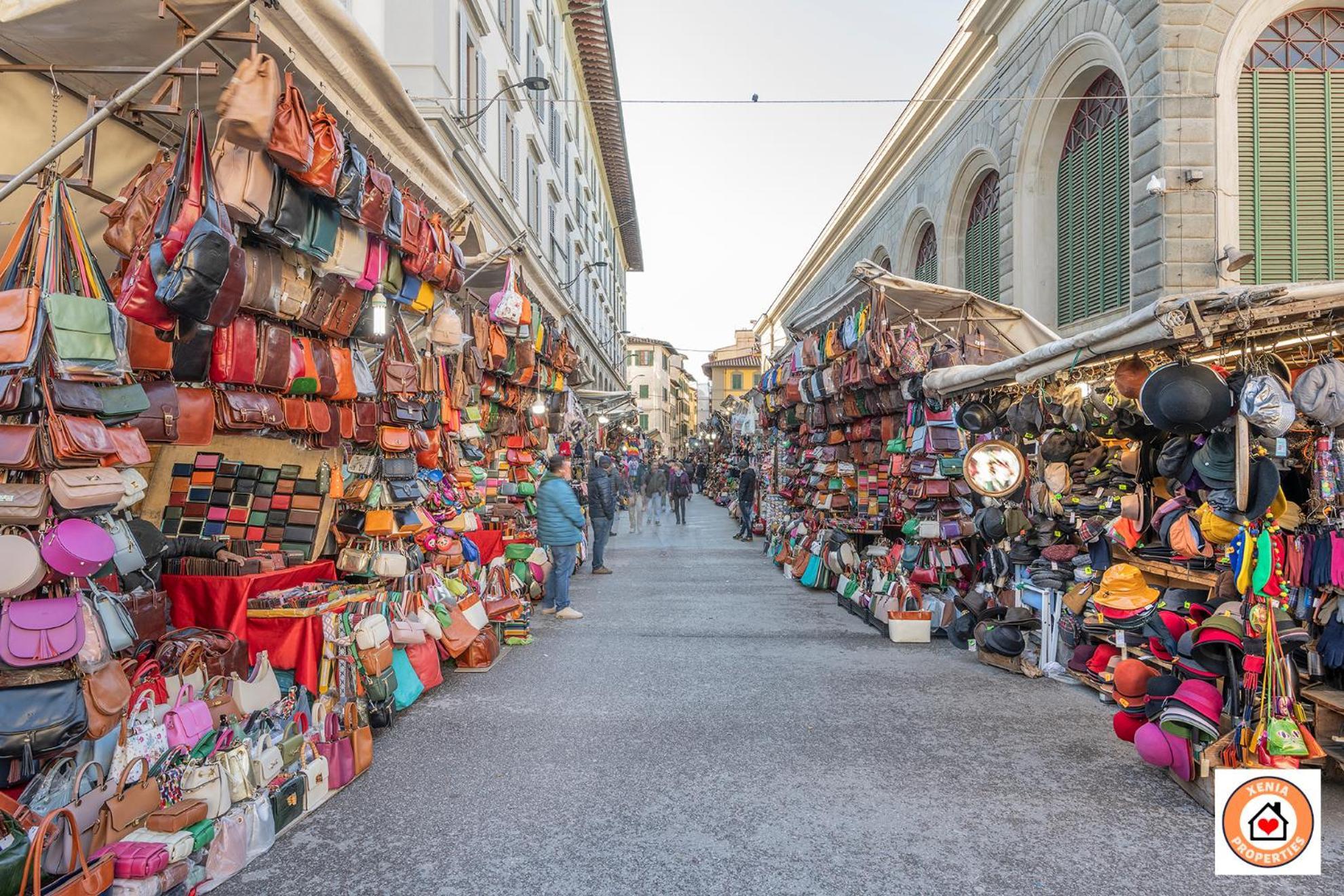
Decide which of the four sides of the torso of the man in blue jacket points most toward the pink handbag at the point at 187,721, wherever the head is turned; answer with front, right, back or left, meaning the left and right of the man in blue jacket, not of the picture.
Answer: right
